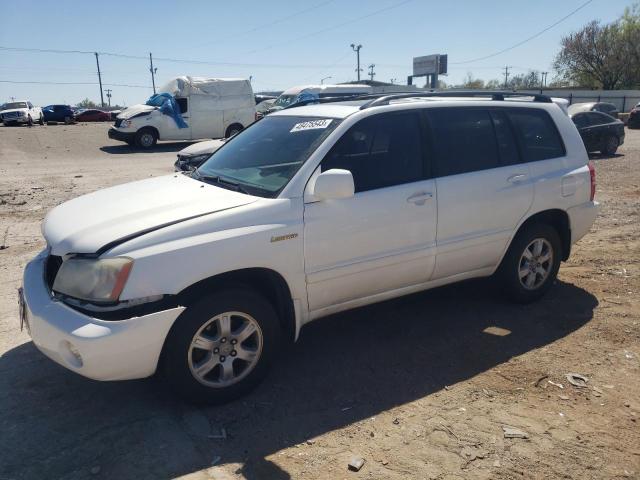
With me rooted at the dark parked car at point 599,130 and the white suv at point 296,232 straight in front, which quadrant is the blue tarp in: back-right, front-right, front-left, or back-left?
front-right

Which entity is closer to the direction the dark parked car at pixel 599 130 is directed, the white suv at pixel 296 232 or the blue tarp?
the blue tarp

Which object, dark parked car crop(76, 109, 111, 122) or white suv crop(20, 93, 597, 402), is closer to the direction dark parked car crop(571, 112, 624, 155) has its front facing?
the dark parked car

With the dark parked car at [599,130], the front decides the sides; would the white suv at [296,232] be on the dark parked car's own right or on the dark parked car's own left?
on the dark parked car's own left

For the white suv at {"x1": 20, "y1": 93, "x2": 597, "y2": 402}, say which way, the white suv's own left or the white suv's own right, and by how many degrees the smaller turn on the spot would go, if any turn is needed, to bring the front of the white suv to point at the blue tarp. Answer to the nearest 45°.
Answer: approximately 135° to the white suv's own right

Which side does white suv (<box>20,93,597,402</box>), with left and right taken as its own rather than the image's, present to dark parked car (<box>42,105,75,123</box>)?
right

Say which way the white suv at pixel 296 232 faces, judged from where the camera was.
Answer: facing the viewer and to the left of the viewer

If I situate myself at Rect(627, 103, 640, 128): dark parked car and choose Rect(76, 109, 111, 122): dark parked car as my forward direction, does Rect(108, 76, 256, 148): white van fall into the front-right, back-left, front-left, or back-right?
front-left

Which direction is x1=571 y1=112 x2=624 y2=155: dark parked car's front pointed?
to the viewer's left
